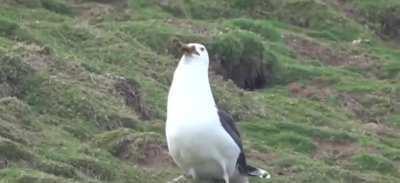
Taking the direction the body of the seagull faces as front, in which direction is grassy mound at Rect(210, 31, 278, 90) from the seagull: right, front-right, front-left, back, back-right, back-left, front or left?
back-right

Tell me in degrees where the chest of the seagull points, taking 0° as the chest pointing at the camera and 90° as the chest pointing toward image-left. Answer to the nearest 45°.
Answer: approximately 45°
